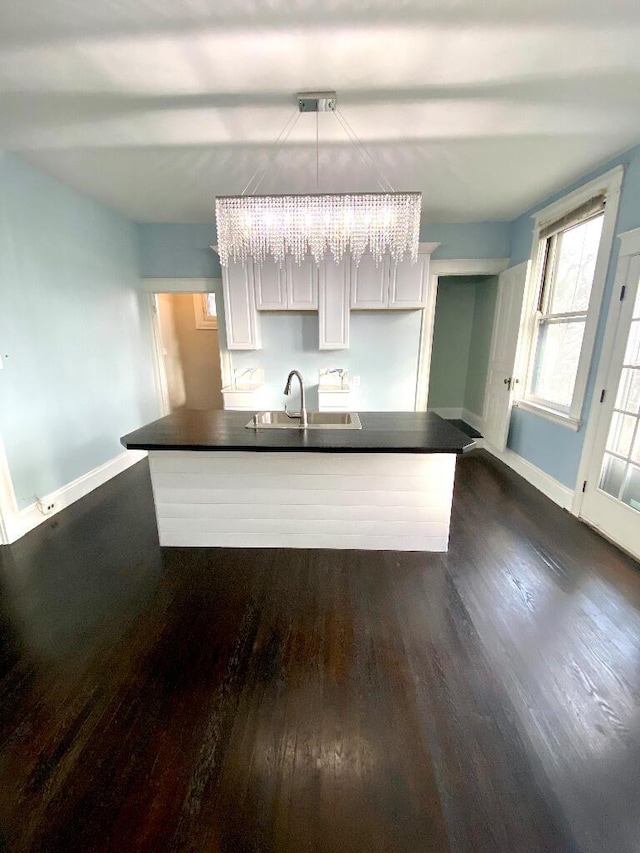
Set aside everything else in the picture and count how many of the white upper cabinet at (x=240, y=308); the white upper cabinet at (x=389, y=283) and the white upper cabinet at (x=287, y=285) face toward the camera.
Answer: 3

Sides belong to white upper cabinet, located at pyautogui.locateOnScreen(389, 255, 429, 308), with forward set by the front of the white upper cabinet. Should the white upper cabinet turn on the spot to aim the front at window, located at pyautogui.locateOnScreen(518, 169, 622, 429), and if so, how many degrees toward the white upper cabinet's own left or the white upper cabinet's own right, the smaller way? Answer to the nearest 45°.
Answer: approximately 90° to the white upper cabinet's own left

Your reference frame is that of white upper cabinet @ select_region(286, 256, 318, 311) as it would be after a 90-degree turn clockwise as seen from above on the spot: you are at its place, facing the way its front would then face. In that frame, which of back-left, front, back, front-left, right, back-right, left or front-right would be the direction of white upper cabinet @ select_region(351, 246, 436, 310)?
back

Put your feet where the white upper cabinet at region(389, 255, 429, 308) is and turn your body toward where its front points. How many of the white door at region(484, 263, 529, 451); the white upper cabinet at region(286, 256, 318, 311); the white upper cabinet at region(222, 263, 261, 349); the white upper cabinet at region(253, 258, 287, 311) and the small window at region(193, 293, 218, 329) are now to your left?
1

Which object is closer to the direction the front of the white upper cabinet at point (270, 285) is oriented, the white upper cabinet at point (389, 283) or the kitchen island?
the kitchen island

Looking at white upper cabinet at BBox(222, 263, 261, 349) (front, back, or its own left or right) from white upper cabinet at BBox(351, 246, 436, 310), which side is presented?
left

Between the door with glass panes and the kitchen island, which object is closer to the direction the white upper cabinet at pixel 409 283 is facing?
the kitchen island

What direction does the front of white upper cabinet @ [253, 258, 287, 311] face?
toward the camera

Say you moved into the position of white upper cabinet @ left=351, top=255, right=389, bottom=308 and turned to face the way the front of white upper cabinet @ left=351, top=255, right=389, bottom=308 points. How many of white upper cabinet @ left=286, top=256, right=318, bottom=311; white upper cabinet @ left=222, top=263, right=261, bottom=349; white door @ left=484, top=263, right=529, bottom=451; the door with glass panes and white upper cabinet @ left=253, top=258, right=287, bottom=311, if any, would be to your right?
3

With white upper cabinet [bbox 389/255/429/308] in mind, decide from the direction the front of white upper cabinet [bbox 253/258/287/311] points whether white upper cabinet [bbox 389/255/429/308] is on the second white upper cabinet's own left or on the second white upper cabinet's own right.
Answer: on the second white upper cabinet's own left

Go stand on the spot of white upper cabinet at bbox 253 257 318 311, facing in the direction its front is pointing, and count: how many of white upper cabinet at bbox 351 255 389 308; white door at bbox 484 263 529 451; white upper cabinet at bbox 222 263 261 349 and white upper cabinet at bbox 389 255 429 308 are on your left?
3

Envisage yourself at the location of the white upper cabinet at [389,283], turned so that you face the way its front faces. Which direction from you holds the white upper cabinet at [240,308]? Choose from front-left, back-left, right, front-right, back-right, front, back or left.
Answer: right

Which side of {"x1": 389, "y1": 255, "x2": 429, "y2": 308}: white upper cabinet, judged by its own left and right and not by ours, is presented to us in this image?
front

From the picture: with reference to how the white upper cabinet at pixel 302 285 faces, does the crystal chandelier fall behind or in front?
in front
